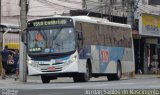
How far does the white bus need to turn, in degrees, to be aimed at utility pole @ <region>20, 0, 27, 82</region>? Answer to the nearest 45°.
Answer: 0° — it already faces it

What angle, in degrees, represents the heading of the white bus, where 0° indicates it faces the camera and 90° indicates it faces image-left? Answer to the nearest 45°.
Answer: approximately 45°
